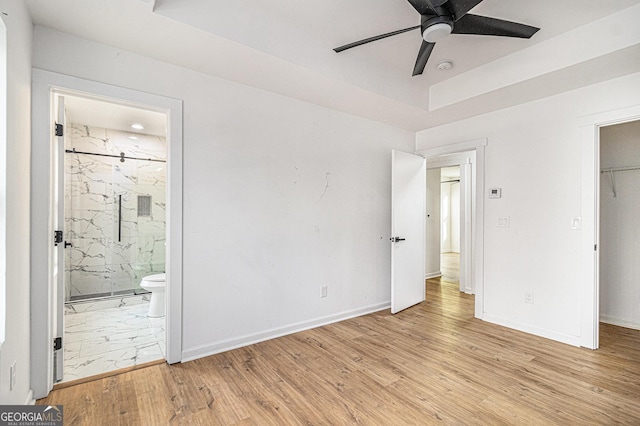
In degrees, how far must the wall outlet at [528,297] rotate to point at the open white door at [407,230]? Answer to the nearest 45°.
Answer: approximately 90° to its right

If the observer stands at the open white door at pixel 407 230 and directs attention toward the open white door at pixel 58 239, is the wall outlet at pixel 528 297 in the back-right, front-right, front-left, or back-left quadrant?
back-left

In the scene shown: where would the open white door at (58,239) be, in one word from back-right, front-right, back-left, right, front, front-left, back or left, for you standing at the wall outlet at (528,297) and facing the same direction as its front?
front-right

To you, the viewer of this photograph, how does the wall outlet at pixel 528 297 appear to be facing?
facing the viewer

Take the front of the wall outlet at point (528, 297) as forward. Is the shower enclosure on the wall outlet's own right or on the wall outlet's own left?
on the wall outlet's own right
